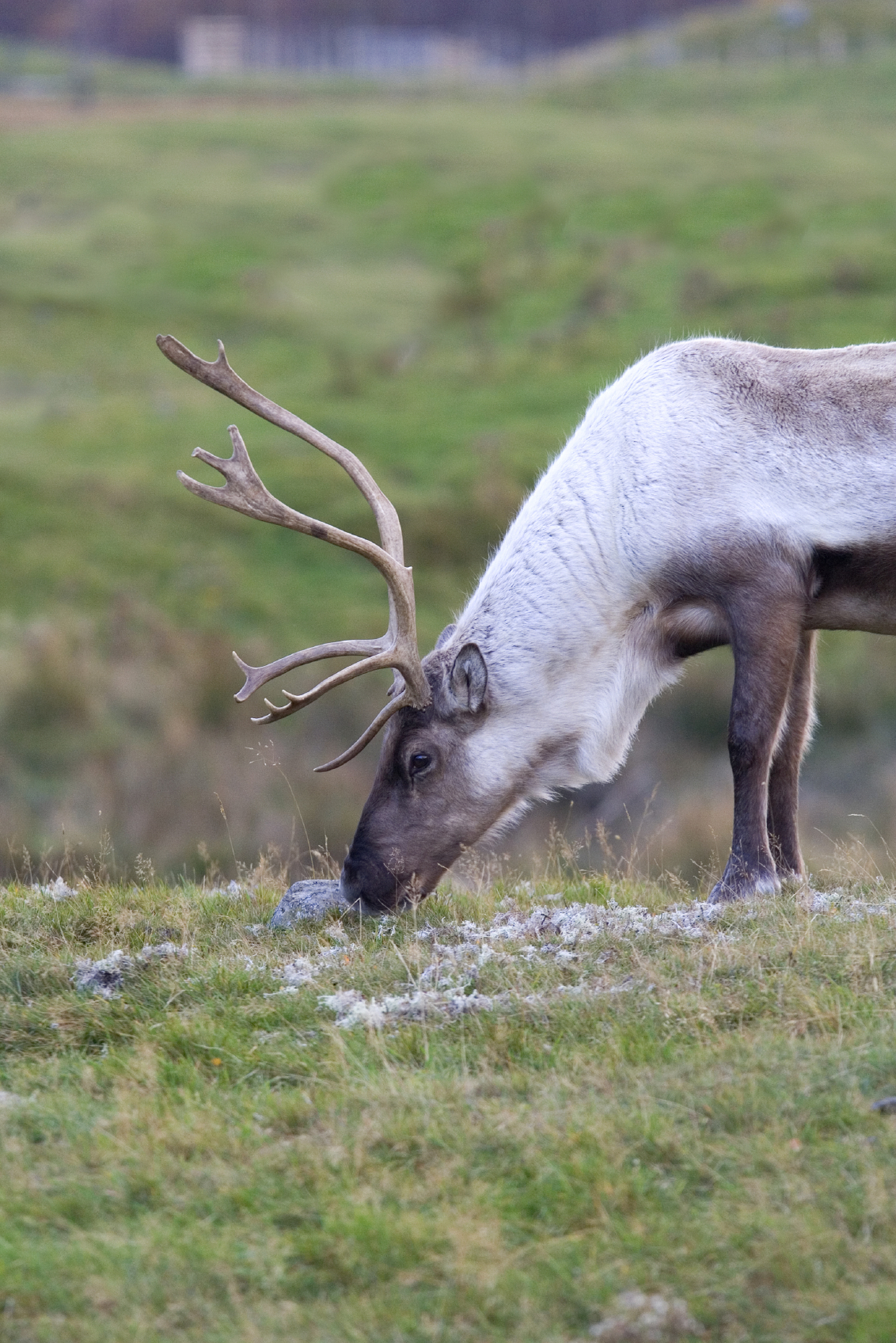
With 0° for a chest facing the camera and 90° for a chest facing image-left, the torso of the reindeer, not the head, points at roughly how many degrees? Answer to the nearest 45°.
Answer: approximately 90°

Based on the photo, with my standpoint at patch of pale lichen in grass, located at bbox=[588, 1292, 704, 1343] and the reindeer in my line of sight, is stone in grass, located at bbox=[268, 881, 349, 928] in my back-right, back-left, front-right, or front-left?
front-left

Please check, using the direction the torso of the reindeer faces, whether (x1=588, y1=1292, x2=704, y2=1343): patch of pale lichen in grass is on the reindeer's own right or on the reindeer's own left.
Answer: on the reindeer's own left

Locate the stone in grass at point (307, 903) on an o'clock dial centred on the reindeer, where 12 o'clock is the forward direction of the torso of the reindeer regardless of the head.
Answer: The stone in grass is roughly at 11 o'clock from the reindeer.

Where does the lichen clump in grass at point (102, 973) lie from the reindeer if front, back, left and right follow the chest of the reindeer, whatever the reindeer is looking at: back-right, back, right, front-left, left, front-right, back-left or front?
front-left
